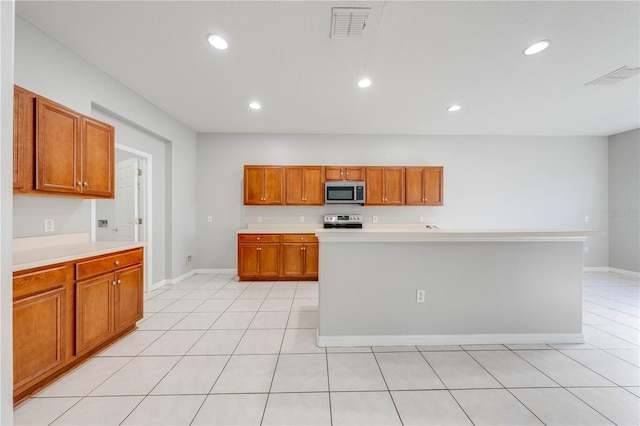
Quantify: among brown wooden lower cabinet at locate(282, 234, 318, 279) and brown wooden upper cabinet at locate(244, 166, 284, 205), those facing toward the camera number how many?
2

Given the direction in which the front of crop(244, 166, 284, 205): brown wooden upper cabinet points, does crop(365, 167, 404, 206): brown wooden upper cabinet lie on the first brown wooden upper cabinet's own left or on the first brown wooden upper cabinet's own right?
on the first brown wooden upper cabinet's own left

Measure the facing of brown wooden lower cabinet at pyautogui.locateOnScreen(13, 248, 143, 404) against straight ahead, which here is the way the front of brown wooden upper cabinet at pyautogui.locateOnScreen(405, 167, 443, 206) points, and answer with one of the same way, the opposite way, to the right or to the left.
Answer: to the left

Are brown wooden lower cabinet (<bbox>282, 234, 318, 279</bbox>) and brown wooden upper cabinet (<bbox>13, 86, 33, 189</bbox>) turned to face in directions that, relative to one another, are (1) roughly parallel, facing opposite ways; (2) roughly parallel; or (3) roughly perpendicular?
roughly perpendicular

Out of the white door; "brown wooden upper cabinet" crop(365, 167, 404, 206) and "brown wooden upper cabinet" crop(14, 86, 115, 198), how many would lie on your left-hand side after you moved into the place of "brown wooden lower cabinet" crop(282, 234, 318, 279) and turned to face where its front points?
1

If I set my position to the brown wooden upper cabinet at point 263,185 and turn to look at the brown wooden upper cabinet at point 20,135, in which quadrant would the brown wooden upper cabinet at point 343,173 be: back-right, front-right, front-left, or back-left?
back-left

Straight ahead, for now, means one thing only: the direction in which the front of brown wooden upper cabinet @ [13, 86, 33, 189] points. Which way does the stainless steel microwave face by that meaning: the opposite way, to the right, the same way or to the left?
to the right

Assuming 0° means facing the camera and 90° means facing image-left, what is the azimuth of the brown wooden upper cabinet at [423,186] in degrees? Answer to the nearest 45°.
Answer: approximately 0°

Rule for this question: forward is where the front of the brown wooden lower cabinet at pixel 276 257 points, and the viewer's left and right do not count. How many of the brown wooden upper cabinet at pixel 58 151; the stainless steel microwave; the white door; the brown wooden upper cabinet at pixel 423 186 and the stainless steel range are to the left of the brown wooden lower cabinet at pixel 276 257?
3

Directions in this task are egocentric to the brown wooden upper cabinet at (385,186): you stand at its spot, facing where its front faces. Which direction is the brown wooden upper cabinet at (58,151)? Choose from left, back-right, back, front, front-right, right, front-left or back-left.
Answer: front-right
